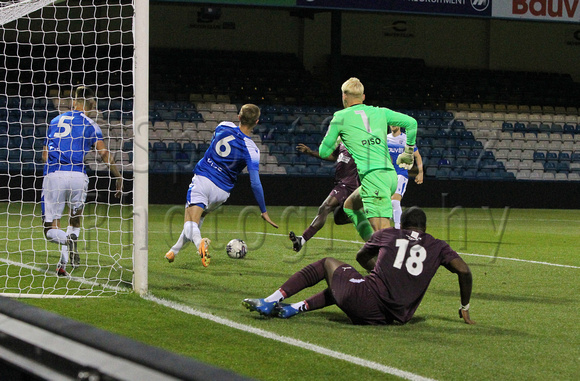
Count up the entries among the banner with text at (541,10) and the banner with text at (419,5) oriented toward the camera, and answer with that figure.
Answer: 2

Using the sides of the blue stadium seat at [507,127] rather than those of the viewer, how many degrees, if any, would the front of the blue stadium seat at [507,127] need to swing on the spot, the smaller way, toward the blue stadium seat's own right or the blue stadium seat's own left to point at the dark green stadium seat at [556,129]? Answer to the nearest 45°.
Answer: approximately 90° to the blue stadium seat's own left

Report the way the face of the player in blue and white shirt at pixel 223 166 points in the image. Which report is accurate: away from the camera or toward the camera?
away from the camera

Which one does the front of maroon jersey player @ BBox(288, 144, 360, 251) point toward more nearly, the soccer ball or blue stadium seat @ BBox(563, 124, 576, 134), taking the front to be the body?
the soccer ball

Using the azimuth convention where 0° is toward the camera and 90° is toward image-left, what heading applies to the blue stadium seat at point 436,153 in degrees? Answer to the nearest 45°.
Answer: approximately 0°

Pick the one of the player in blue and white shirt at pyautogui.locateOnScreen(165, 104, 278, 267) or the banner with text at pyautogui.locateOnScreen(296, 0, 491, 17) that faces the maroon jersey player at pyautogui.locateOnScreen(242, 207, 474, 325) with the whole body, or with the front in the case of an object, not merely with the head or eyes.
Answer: the banner with text

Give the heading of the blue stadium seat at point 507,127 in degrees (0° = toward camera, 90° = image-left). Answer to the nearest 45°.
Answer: approximately 0°

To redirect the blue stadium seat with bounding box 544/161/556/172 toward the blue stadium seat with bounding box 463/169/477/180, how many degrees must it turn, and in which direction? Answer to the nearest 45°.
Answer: approximately 45° to its right

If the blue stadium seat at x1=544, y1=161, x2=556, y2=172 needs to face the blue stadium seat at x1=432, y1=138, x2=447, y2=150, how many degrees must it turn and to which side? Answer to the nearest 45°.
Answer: approximately 90° to its right

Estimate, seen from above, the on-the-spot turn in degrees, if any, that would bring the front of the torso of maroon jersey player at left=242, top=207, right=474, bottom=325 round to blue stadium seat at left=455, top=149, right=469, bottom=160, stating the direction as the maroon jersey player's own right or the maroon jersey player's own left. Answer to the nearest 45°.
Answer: approximately 45° to the maroon jersey player's own right

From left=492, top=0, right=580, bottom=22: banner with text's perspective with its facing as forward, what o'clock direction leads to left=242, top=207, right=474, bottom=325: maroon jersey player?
The maroon jersey player is roughly at 12 o'clock from the banner with text.
